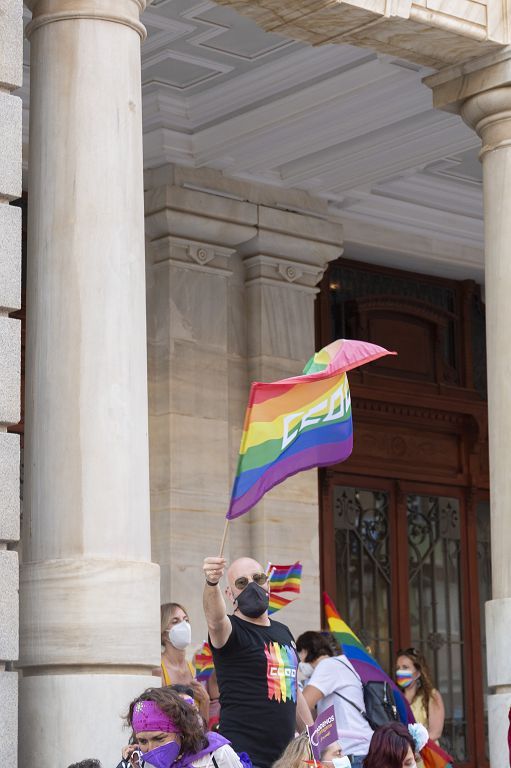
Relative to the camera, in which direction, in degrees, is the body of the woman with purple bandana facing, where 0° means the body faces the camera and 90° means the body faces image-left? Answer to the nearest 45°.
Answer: approximately 45°

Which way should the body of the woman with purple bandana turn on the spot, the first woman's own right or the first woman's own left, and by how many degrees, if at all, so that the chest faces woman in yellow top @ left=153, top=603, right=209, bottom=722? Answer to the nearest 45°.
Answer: approximately 135° to the first woman's own right

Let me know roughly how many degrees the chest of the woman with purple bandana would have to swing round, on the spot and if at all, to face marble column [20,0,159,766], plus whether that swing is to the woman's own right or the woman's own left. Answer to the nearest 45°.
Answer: approximately 135° to the woman's own right

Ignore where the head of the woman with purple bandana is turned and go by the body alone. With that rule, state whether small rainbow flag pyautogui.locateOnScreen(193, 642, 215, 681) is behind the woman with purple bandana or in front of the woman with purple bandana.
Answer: behind

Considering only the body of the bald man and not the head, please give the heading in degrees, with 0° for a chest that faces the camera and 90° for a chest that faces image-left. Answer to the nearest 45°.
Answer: approximately 315°

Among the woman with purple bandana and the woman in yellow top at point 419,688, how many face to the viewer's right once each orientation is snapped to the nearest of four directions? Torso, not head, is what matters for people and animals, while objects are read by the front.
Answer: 0

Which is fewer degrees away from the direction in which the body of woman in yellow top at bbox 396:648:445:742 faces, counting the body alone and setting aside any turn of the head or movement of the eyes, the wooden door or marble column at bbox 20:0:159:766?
the marble column

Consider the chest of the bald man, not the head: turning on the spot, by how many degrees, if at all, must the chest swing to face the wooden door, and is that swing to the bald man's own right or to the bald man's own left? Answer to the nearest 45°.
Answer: approximately 135° to the bald man's own left

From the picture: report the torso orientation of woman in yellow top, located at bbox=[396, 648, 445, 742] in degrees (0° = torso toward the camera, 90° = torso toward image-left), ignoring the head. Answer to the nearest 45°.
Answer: approximately 45°

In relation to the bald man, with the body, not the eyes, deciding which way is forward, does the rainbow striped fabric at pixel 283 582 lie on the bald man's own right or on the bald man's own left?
on the bald man's own left
